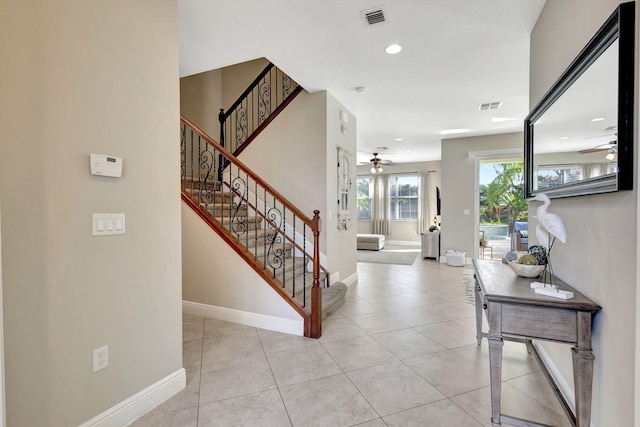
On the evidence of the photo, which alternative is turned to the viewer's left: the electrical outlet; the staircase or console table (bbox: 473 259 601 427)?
the console table

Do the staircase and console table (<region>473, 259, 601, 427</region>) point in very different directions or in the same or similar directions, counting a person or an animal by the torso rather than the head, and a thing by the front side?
very different directions

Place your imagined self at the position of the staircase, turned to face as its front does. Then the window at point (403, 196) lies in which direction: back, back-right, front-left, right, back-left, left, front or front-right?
left

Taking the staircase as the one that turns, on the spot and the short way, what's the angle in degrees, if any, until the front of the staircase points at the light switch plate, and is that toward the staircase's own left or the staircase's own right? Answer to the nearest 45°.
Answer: approximately 90° to the staircase's own right

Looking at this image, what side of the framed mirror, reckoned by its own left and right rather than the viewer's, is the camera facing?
left

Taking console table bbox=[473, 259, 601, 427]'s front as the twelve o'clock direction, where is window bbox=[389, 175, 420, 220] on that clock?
The window is roughly at 2 o'clock from the console table.

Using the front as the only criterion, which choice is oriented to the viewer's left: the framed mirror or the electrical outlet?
the framed mirror

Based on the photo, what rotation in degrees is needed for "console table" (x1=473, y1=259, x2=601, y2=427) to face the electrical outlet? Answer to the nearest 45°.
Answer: approximately 45° to its left

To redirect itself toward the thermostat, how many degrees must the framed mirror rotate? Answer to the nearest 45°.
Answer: approximately 45° to its left

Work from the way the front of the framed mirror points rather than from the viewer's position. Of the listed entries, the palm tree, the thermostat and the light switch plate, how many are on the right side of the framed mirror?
1

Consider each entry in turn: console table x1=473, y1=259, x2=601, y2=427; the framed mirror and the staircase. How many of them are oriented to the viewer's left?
2

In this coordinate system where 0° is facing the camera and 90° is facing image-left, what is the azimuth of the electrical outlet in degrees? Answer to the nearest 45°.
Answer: approximately 315°

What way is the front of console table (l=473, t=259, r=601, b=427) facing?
to the viewer's left

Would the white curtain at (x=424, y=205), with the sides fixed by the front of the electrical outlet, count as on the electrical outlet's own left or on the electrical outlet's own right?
on the electrical outlet's own left
